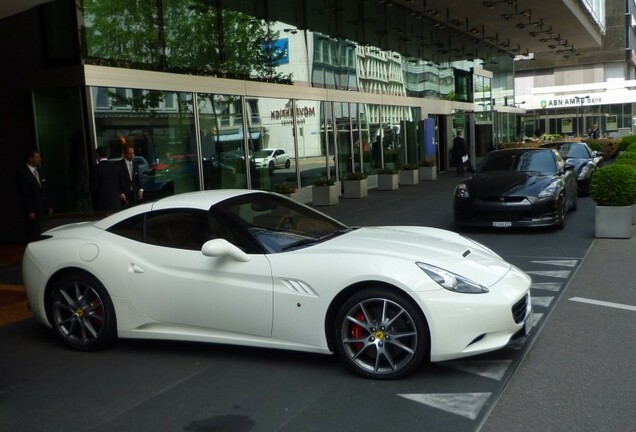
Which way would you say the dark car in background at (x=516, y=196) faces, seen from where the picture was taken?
facing the viewer

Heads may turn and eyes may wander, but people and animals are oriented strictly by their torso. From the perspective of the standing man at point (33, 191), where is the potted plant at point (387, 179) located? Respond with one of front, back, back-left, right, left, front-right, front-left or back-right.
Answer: left

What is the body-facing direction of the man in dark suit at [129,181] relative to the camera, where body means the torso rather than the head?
toward the camera

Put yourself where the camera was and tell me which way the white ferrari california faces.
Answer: facing the viewer and to the right of the viewer

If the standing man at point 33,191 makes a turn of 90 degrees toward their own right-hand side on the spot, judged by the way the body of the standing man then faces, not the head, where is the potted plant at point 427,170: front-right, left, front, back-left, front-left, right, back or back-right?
back

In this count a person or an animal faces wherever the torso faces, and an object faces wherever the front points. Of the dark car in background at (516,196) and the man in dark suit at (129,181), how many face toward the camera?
2

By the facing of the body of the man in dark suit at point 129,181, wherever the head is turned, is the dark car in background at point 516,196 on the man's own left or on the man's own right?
on the man's own left

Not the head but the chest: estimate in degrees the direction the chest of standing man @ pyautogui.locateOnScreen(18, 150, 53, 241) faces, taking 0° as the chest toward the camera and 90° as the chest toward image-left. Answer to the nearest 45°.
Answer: approximately 315°

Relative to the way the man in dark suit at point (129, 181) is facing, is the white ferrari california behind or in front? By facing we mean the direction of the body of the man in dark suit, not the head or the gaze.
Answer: in front

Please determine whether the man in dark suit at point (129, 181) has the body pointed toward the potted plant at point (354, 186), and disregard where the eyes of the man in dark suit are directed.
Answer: no

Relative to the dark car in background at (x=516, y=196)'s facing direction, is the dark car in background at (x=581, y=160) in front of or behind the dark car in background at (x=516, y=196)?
behind
